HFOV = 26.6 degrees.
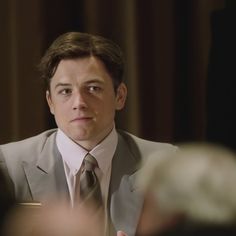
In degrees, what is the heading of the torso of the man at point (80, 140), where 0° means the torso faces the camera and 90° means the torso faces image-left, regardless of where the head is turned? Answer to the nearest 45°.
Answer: approximately 0°
